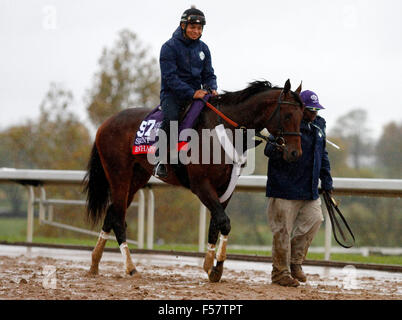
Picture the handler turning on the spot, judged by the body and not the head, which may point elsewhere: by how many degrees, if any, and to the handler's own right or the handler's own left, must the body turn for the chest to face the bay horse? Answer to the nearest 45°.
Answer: approximately 135° to the handler's own right

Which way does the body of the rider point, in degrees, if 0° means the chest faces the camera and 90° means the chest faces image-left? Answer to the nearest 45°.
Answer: approximately 315°

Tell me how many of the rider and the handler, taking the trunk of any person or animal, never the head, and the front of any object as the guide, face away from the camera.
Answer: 0

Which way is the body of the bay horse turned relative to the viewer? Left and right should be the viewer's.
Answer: facing the viewer and to the right of the viewer

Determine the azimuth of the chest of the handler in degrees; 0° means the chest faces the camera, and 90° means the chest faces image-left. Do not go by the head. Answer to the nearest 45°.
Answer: approximately 315°
